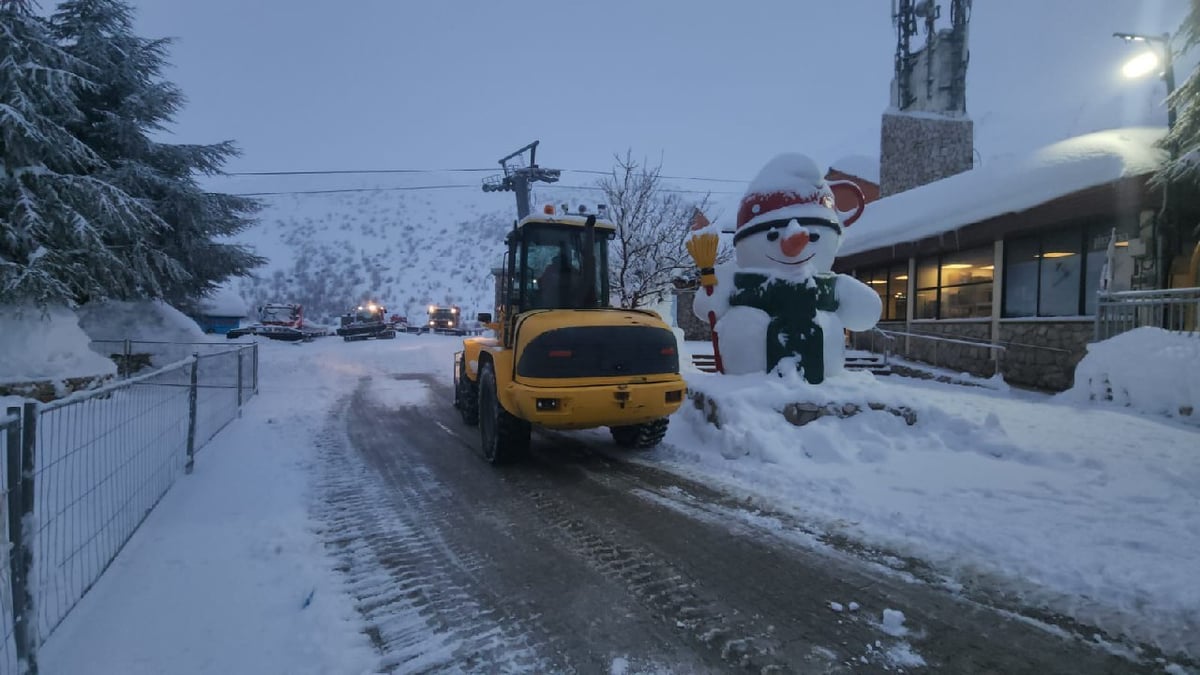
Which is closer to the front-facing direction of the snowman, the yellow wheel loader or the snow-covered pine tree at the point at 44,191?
the yellow wheel loader

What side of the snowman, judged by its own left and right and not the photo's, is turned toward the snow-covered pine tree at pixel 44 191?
right

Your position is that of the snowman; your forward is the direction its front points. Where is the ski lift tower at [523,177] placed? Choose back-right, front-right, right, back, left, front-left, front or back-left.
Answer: back-right

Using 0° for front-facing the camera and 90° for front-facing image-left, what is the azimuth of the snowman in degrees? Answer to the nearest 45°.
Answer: approximately 0°

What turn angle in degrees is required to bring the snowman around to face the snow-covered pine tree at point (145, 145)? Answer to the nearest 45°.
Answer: approximately 90° to its right

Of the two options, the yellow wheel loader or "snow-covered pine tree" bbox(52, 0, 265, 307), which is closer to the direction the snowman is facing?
the yellow wheel loader

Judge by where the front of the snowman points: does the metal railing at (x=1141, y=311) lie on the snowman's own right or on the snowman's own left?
on the snowman's own left

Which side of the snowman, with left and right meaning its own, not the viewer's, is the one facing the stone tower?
back

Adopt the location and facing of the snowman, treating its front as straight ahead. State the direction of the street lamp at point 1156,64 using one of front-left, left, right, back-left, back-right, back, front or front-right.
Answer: back-left

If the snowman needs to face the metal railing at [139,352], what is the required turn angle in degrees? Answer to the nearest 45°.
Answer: approximately 90° to its right

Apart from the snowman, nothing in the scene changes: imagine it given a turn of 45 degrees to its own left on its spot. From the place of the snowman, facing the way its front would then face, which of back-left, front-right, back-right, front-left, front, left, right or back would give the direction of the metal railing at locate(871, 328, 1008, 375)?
left

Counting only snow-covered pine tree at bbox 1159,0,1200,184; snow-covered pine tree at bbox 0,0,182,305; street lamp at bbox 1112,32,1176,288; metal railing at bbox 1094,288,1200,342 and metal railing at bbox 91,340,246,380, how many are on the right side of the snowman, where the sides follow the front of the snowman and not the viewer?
2

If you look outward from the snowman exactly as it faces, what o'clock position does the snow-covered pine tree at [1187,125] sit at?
The snow-covered pine tree is roughly at 8 o'clock from the snowman.

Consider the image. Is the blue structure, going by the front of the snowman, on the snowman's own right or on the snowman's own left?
on the snowman's own right
